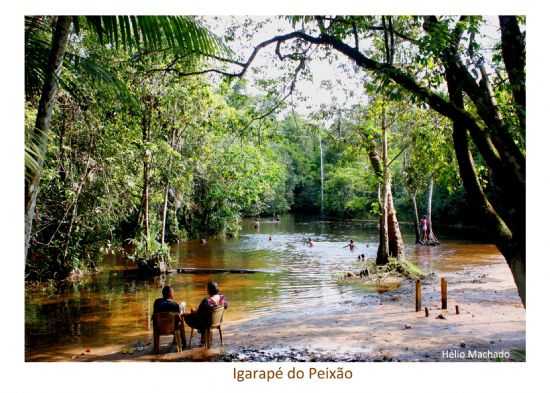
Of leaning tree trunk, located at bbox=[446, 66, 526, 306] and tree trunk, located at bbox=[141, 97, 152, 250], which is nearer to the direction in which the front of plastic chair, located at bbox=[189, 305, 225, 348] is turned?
the tree trunk

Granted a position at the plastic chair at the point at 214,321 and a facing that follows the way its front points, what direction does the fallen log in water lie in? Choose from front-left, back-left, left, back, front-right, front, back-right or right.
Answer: front-right

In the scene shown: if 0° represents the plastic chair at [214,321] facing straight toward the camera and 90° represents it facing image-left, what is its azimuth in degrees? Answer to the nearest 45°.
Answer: approximately 135°

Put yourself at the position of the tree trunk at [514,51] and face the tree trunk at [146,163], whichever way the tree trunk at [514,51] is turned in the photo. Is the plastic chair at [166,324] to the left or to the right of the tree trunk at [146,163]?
left

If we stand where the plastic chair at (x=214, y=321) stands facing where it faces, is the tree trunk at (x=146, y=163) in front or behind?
in front

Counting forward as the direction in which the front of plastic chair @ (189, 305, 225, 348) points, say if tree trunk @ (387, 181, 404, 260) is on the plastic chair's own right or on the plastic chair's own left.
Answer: on the plastic chair's own right

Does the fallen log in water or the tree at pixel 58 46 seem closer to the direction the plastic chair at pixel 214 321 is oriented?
the fallen log in water
